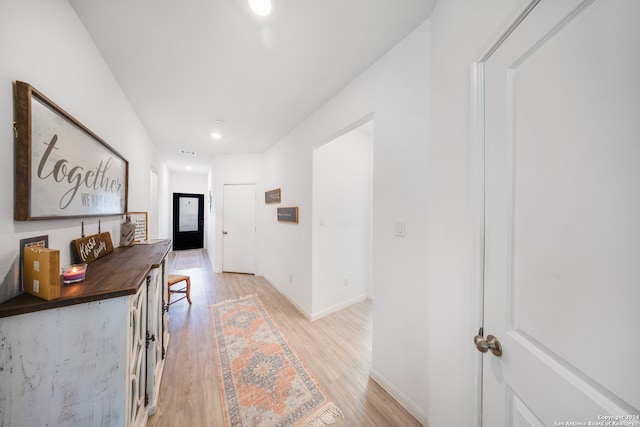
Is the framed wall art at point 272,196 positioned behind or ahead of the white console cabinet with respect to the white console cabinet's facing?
ahead

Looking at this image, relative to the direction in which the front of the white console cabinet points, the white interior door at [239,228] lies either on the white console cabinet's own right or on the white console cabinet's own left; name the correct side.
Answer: on the white console cabinet's own left

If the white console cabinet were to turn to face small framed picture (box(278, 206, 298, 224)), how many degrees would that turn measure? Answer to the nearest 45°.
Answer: approximately 45° to its left

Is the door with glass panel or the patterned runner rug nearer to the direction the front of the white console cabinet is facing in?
the patterned runner rug

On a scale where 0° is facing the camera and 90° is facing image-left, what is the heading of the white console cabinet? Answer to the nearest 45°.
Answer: approximately 270°

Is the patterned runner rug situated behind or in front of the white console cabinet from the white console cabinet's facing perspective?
in front

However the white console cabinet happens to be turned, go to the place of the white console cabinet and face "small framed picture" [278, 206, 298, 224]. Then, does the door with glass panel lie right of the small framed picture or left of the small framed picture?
left

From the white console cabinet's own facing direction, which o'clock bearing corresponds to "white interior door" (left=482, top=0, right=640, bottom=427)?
The white interior door is roughly at 2 o'clock from the white console cabinet.
